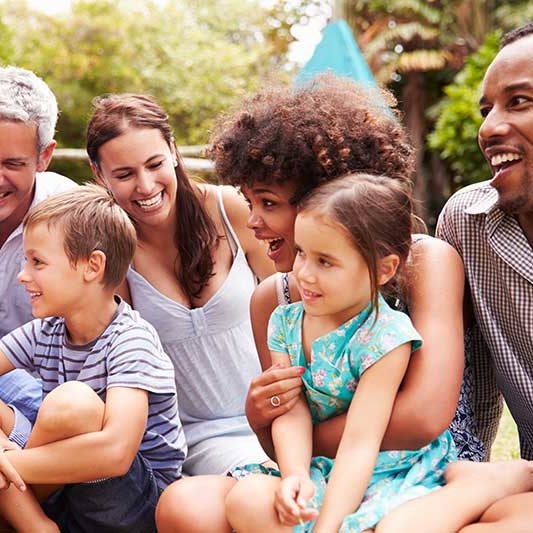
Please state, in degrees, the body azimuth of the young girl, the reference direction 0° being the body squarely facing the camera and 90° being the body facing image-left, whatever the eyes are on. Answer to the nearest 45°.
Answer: approximately 45°

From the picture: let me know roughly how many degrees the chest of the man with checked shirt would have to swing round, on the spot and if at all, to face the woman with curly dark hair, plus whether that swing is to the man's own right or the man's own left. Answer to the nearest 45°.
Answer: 0° — they already face them

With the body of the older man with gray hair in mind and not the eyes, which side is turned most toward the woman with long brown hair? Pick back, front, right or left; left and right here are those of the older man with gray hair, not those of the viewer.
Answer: left

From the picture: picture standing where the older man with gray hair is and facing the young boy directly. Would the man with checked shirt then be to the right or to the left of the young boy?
left

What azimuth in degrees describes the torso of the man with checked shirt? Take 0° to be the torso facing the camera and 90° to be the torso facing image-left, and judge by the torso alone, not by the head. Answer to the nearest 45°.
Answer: approximately 45°

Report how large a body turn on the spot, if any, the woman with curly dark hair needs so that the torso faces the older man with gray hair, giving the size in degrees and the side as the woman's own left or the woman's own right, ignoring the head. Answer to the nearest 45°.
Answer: approximately 90° to the woman's own right

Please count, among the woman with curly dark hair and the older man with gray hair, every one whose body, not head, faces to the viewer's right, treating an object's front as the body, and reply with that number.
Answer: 0

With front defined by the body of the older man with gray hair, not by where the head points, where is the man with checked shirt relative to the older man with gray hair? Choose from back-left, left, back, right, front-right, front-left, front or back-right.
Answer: left

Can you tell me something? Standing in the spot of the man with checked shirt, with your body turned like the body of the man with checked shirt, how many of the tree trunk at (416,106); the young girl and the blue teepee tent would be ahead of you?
1
